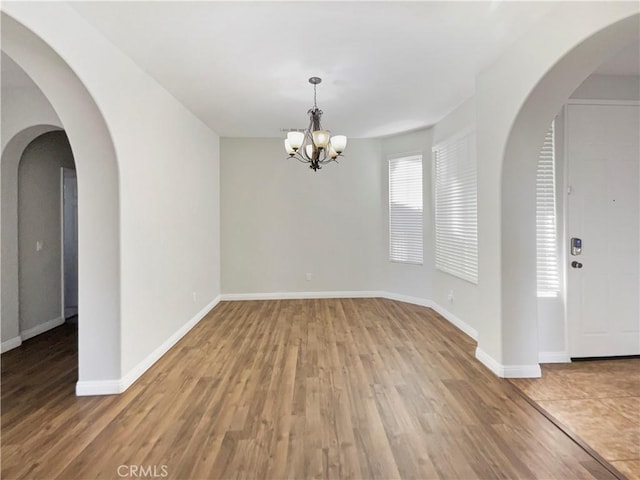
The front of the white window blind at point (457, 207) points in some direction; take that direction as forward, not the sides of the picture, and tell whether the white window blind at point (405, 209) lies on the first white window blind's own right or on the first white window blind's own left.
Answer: on the first white window blind's own right

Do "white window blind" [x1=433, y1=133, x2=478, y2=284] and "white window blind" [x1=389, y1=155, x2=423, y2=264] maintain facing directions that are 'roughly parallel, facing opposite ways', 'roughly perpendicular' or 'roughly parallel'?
roughly parallel

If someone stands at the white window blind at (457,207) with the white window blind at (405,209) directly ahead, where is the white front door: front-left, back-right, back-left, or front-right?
back-right

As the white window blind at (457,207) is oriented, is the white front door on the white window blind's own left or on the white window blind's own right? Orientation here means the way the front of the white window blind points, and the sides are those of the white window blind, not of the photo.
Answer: on the white window blind's own left

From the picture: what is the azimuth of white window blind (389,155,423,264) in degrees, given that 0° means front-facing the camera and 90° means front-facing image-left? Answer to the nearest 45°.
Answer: approximately 45°

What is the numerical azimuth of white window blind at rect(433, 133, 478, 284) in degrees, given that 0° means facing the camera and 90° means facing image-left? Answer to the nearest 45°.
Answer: approximately 45°

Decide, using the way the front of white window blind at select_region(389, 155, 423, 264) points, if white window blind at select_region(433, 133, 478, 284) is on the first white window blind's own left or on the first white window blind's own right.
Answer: on the first white window blind's own left

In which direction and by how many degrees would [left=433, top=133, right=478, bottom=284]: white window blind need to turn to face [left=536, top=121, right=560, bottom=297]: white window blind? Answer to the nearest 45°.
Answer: approximately 90° to its left

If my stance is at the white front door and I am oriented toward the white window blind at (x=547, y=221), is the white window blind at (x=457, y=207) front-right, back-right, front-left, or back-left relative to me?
front-right

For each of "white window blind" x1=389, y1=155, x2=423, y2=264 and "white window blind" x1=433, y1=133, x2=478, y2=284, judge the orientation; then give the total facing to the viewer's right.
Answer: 0

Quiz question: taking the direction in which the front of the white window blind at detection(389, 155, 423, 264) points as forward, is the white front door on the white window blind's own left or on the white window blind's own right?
on the white window blind's own left
